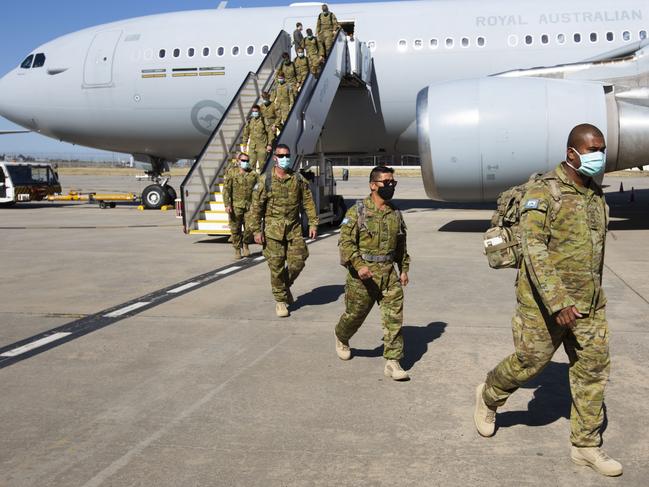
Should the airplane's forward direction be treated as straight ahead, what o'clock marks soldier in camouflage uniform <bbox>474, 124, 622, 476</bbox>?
The soldier in camouflage uniform is roughly at 9 o'clock from the airplane.

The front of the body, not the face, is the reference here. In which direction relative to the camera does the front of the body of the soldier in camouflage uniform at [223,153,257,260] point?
toward the camera

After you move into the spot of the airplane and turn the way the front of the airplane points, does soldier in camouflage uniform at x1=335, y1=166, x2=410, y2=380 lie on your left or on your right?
on your left

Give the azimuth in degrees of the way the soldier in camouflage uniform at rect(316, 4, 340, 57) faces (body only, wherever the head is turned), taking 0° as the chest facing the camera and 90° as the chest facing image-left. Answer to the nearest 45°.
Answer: approximately 45°

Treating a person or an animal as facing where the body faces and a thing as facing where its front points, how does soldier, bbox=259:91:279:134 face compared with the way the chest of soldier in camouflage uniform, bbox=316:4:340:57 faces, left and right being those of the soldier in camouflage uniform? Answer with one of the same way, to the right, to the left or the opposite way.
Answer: the same way

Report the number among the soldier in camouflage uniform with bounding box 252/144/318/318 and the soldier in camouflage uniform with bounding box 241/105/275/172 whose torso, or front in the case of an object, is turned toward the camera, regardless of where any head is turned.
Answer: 2

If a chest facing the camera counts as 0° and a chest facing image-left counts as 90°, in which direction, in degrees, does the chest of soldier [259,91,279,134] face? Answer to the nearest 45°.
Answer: approximately 45°

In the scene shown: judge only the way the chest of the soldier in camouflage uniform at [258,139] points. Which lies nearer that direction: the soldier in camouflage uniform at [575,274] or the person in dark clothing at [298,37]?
the soldier in camouflage uniform

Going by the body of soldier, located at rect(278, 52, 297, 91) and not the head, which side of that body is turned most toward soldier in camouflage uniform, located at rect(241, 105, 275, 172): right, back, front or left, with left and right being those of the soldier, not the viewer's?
front

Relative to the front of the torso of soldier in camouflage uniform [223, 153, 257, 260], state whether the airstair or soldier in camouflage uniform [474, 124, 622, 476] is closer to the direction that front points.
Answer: the soldier in camouflage uniform

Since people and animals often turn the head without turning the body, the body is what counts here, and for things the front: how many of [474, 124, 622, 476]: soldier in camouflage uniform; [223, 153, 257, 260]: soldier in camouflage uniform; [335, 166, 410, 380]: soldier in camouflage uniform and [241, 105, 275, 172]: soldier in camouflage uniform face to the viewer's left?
0

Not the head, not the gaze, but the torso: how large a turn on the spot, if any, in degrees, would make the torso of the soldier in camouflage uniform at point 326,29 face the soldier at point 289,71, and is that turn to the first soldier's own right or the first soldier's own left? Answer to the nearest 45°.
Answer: approximately 45° to the first soldier's own right

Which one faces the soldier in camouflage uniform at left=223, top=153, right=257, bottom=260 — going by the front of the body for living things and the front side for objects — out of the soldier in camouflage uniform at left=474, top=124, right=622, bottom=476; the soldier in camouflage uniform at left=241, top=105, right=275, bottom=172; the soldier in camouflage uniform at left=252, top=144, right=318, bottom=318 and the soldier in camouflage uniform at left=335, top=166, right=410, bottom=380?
the soldier in camouflage uniform at left=241, top=105, right=275, bottom=172

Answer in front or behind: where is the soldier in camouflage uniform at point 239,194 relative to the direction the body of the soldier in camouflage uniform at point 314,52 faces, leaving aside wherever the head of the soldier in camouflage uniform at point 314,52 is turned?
in front

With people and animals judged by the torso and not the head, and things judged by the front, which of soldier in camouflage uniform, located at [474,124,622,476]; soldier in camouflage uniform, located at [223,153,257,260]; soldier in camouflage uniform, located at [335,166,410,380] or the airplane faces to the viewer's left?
the airplane

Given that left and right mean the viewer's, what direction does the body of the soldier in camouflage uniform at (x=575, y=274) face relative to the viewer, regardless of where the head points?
facing the viewer and to the right of the viewer

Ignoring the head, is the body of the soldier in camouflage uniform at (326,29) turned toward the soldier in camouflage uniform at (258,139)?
yes
